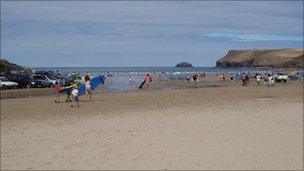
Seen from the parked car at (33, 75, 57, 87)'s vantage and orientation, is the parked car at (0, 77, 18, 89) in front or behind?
behind

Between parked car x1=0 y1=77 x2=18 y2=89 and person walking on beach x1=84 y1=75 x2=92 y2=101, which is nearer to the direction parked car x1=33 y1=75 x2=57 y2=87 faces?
the person walking on beach

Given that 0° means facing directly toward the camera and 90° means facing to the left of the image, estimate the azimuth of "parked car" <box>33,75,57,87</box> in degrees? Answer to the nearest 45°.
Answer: approximately 270°

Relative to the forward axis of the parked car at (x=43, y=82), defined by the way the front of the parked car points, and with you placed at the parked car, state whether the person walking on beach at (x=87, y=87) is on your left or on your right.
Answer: on your right
